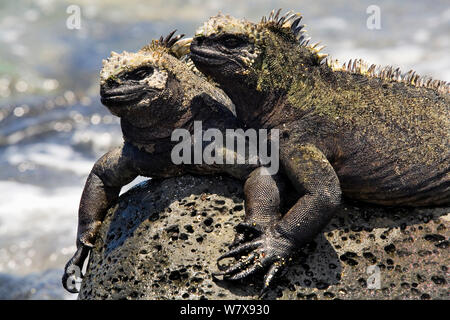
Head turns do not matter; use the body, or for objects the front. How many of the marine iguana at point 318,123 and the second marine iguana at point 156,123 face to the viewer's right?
0

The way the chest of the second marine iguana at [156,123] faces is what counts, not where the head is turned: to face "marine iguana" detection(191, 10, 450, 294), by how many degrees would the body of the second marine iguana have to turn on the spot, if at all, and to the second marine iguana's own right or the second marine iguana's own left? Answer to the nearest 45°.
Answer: approximately 135° to the second marine iguana's own left

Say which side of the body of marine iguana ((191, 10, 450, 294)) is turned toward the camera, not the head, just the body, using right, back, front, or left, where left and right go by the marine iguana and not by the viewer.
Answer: left

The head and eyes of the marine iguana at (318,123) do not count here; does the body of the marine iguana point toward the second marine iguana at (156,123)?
yes
